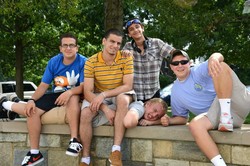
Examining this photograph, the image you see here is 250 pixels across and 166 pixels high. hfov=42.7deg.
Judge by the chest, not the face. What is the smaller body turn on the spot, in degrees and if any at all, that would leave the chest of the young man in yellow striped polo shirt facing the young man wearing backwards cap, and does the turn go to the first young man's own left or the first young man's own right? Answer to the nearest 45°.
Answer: approximately 135° to the first young man's own left

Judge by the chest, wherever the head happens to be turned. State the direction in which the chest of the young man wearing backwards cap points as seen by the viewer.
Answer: toward the camera

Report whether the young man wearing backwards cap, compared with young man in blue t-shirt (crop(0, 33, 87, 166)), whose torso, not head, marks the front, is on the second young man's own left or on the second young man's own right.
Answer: on the second young man's own left

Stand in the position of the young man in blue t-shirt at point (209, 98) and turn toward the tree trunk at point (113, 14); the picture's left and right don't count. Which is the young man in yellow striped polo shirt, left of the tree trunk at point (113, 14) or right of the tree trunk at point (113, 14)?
left

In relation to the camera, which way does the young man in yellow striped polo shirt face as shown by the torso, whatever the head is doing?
toward the camera

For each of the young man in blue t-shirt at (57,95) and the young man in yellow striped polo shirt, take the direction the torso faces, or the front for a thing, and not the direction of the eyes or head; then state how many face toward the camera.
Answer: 2

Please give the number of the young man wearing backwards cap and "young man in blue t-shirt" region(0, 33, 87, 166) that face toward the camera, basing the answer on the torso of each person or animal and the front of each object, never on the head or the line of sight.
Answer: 2

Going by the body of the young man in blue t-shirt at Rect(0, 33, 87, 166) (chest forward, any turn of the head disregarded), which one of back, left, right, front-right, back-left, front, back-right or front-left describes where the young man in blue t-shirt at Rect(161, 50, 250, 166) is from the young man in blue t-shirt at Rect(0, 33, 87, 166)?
front-left

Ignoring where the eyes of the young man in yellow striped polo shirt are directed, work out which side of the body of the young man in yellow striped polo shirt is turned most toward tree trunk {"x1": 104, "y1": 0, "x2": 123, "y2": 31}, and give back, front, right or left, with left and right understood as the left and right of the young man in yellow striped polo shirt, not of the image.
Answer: back

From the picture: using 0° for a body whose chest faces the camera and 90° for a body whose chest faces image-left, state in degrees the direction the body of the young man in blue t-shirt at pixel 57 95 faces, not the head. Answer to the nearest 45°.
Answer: approximately 0°

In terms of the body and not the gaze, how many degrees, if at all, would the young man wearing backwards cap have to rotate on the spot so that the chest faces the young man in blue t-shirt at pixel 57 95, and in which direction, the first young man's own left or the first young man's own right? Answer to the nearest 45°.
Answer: approximately 90° to the first young man's own right

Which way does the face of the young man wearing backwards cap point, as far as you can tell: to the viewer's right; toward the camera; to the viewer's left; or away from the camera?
toward the camera

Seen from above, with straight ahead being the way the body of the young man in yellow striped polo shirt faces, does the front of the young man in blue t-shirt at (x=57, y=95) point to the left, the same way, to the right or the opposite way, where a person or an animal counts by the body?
the same way

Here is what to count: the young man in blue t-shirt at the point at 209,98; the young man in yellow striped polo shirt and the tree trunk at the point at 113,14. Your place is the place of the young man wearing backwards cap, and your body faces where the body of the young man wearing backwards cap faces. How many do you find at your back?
1

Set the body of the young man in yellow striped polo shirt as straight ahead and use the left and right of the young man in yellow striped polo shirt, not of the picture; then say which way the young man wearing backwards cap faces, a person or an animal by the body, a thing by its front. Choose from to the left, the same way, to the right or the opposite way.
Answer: the same way

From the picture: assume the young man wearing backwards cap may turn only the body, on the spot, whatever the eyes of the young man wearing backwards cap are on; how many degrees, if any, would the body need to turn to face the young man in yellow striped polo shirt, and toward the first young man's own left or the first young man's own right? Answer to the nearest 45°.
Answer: approximately 45° to the first young man's own right
